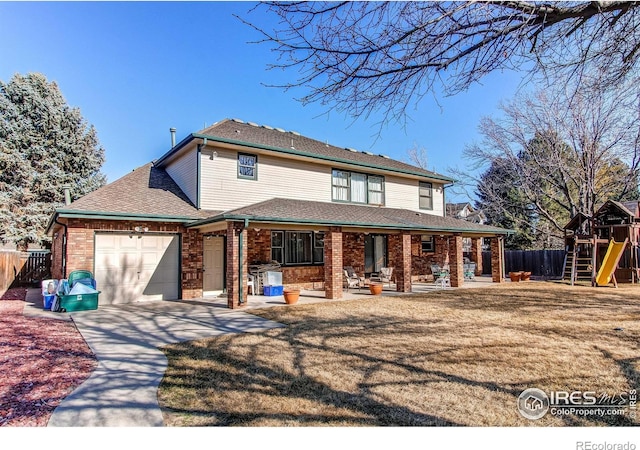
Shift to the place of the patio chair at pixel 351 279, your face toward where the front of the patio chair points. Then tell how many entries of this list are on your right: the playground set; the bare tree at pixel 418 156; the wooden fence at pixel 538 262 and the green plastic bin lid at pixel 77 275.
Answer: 1

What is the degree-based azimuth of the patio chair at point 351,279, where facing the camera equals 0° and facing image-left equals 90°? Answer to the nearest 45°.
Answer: approximately 315°

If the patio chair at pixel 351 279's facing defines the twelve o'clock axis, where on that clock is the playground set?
The playground set is roughly at 10 o'clock from the patio chair.

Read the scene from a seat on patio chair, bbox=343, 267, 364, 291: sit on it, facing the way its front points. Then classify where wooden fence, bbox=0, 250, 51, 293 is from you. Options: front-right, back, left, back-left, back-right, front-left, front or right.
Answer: back-right

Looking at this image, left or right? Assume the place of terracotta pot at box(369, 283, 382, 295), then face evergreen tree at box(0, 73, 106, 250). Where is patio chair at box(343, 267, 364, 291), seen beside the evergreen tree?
right

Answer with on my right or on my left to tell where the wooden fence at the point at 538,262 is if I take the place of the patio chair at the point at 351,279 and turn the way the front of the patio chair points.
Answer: on my left

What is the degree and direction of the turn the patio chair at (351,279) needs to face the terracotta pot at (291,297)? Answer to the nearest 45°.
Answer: approximately 45° to its right

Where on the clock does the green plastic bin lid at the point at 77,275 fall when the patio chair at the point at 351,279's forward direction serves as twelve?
The green plastic bin lid is roughly at 3 o'clock from the patio chair.

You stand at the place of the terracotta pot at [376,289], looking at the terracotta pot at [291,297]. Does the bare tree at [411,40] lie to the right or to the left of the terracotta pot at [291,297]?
left
